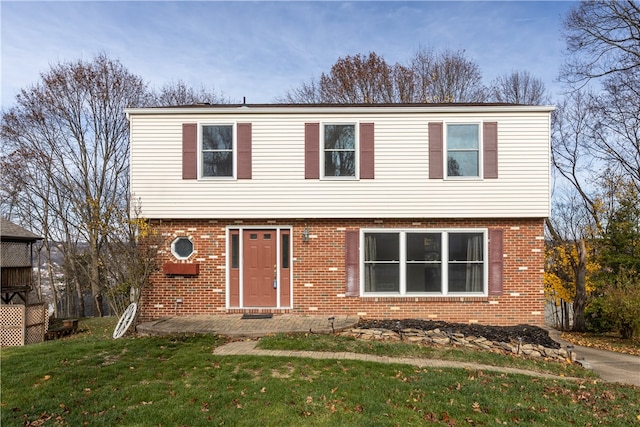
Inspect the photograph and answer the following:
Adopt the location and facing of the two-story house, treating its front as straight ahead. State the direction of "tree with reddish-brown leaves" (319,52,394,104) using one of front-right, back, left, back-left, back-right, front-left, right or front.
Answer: back

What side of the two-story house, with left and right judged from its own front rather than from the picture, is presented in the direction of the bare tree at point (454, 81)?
back

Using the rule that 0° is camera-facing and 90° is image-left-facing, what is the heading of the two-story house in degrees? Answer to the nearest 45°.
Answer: approximately 0°
